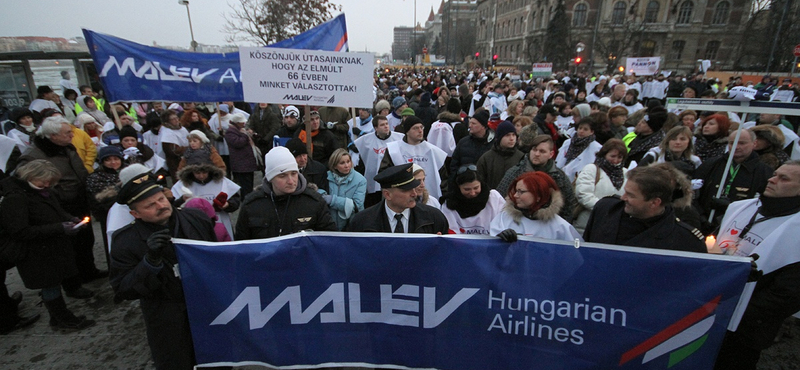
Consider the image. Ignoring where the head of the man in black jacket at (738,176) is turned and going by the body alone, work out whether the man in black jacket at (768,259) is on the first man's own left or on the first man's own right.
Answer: on the first man's own left

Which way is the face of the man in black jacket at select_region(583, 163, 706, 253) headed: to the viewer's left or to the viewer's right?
to the viewer's left

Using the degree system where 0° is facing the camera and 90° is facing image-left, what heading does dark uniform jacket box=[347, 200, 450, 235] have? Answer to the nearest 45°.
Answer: approximately 0°

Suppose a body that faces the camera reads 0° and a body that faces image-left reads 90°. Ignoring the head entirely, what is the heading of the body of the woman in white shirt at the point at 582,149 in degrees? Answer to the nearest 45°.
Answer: approximately 45°

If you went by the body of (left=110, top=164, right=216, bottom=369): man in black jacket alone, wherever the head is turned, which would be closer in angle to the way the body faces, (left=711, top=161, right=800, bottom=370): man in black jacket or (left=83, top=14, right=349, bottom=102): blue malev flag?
the man in black jacket

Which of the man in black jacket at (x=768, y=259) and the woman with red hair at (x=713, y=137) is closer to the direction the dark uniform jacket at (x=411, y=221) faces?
the man in black jacket

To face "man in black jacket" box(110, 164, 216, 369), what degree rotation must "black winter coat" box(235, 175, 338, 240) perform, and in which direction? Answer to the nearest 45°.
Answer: approximately 45° to its right
